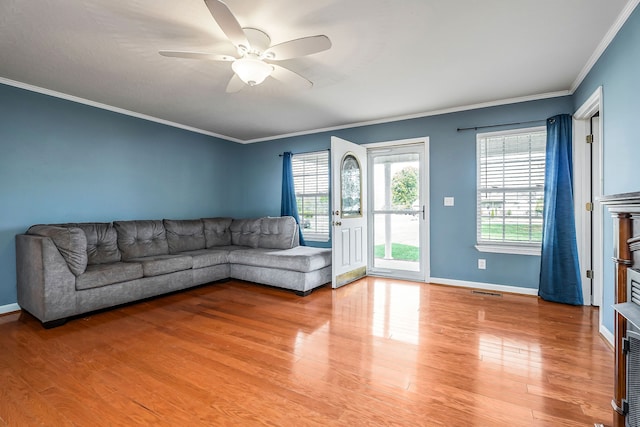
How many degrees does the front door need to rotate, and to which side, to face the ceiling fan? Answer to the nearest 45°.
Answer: approximately 45° to its right

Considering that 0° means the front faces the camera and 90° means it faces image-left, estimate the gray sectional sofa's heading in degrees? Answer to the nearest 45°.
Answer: approximately 315°

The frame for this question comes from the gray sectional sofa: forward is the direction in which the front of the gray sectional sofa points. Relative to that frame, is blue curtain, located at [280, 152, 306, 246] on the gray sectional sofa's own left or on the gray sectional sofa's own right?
on the gray sectional sofa's own left

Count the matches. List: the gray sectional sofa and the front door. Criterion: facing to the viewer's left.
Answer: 0

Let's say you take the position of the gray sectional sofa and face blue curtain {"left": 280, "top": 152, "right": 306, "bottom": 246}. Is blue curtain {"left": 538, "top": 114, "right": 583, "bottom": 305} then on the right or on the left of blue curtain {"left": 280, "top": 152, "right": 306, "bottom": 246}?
right

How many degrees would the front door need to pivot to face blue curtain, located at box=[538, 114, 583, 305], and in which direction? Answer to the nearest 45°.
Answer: approximately 45° to its left

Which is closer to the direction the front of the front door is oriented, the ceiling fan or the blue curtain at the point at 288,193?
the ceiling fan

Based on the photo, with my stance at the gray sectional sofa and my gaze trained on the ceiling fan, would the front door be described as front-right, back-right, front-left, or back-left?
front-left

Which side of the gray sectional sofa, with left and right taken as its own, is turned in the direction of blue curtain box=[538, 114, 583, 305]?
front

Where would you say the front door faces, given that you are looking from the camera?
facing the viewer and to the right of the viewer

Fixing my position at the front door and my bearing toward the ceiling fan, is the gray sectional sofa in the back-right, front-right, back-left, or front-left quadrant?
front-right

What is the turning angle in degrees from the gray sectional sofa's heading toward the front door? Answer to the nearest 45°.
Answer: approximately 45° to its left
